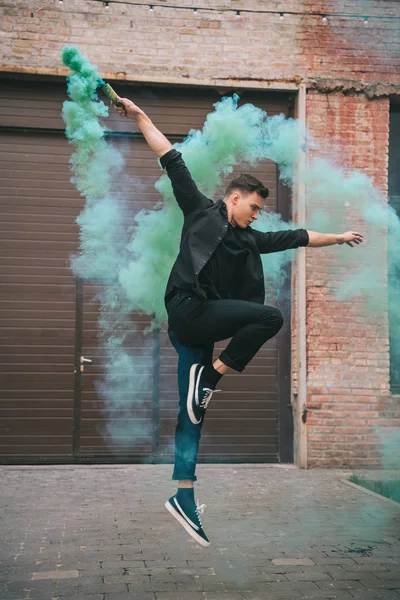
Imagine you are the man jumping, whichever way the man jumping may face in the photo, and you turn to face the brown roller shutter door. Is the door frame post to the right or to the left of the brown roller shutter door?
right

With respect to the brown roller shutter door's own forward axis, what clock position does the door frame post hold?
The door frame post is roughly at 9 o'clock from the brown roller shutter door.

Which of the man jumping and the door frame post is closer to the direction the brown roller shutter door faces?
the man jumping

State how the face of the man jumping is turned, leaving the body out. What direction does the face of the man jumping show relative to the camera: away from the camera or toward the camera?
toward the camera

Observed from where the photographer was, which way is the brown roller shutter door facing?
facing the viewer

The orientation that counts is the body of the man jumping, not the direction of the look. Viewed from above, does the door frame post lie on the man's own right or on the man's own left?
on the man's own left

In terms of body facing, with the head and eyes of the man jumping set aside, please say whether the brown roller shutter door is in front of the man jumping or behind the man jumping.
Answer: behind

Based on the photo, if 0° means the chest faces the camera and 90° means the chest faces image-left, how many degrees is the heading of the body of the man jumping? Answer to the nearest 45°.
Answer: approximately 315°

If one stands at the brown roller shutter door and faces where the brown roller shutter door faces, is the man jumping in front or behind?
in front
